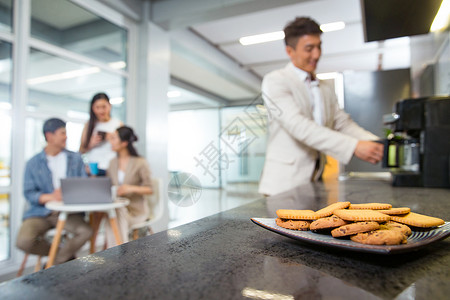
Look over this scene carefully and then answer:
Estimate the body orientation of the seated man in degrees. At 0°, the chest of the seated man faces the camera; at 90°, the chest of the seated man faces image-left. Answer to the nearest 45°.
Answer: approximately 315°

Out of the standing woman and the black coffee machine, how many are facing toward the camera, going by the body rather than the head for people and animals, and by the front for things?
1

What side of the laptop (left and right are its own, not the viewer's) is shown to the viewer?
back

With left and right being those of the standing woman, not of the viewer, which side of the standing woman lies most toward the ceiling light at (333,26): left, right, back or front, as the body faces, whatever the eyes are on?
left

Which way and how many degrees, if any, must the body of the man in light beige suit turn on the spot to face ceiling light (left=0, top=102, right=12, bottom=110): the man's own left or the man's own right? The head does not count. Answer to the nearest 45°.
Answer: approximately 135° to the man's own right

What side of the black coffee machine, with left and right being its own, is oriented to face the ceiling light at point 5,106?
front

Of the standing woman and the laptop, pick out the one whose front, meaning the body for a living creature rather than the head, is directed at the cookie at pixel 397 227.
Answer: the standing woman

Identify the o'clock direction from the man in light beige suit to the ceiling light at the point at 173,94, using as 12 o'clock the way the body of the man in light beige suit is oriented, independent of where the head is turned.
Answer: The ceiling light is roughly at 6 o'clock from the man in light beige suit.

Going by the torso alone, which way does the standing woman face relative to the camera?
toward the camera

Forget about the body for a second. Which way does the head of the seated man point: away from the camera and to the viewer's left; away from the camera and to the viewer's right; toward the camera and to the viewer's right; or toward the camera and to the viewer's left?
toward the camera and to the viewer's right

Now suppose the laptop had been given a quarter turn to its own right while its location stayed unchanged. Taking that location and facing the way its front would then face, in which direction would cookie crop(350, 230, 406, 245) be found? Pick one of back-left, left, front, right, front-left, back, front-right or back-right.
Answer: right

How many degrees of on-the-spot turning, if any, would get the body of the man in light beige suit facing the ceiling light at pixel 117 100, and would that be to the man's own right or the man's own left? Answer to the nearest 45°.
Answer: approximately 180°

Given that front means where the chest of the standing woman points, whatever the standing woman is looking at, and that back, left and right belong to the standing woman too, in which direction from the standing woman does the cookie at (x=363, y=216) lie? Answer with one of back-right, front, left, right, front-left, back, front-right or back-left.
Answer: front

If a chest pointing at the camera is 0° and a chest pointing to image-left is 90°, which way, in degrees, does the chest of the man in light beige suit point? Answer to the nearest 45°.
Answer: approximately 315°
